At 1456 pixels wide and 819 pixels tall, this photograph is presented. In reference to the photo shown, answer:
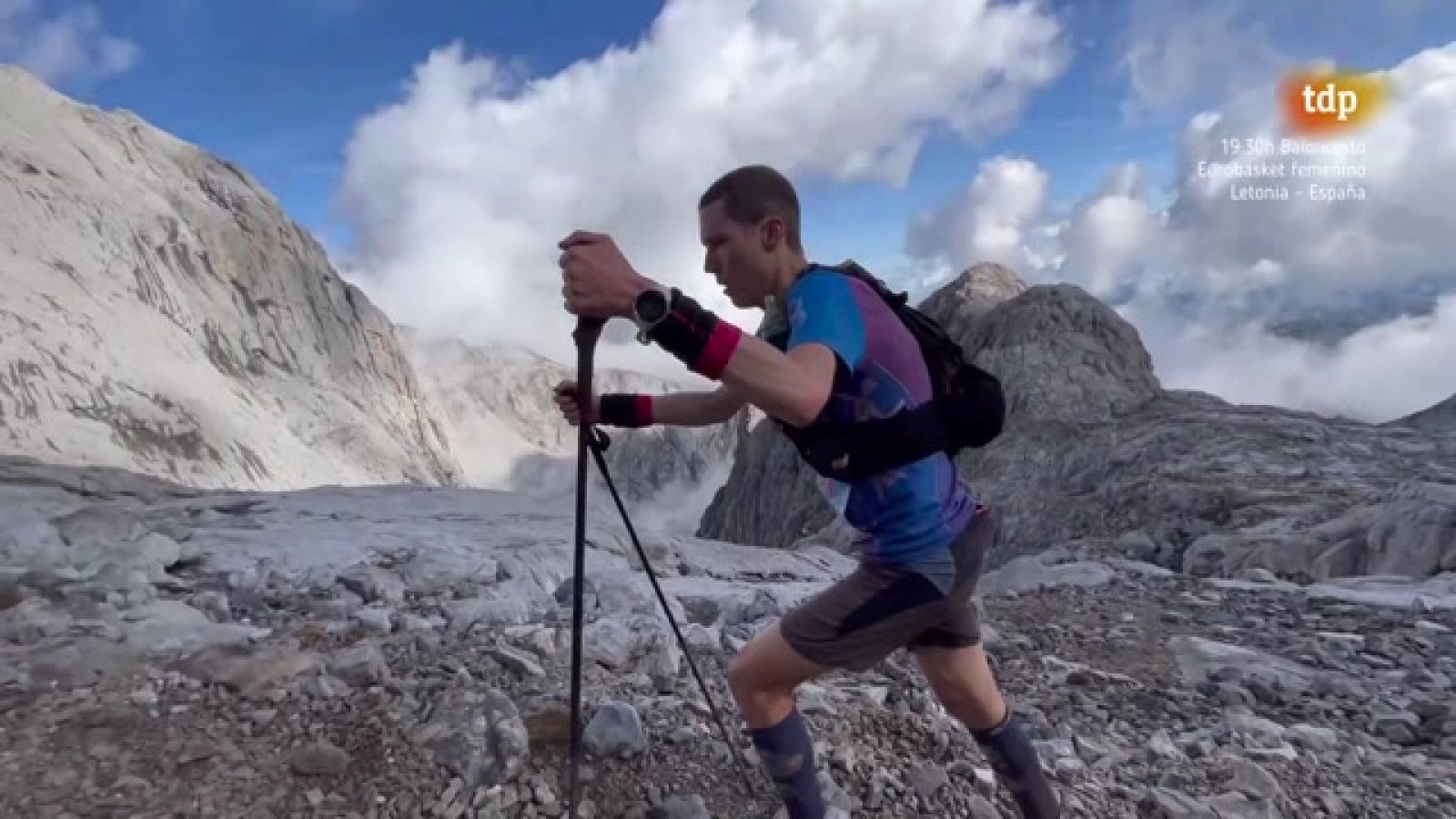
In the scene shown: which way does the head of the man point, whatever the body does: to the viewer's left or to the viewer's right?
to the viewer's left

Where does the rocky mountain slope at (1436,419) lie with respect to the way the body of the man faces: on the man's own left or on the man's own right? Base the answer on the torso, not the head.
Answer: on the man's own right

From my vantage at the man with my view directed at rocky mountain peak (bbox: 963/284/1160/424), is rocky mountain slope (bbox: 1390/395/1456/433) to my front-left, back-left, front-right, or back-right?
front-right

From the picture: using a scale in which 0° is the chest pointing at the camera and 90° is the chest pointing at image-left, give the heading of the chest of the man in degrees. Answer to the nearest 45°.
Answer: approximately 90°

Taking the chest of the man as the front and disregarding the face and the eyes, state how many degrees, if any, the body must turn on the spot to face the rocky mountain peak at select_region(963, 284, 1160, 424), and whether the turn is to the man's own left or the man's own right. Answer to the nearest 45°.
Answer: approximately 90° to the man's own right

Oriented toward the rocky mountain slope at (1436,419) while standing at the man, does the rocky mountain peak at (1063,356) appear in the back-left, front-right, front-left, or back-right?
front-left
